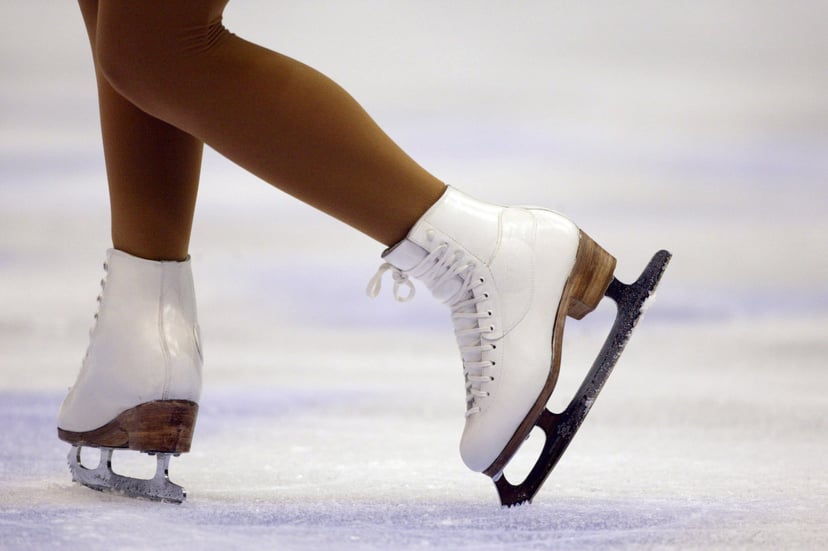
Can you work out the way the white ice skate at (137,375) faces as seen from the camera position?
facing away from the viewer and to the left of the viewer
